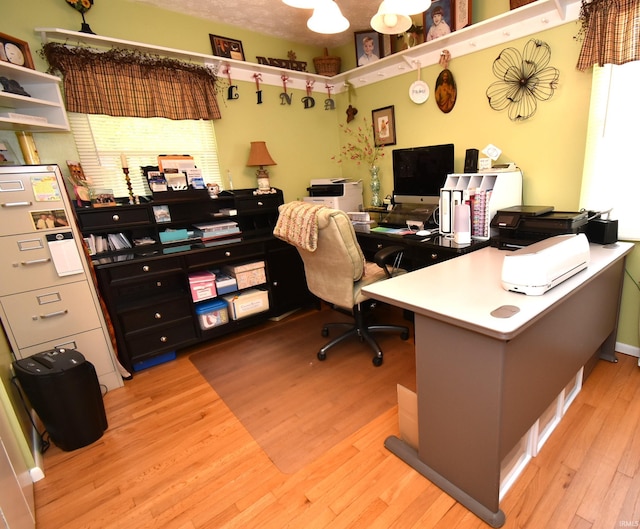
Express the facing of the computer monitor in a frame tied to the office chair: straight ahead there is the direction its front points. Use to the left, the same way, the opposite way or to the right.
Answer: the opposite way

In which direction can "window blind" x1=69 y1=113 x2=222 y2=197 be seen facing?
toward the camera

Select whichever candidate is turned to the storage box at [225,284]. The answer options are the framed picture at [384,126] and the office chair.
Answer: the framed picture

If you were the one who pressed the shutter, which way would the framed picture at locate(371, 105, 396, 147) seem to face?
facing the viewer and to the left of the viewer

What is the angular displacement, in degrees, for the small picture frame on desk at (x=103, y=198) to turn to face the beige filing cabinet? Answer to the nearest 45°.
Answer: approximately 45° to its right

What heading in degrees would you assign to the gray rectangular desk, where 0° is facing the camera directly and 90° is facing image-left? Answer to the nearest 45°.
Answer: approximately 135°

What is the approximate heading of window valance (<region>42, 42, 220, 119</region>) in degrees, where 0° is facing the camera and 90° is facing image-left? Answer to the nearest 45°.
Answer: approximately 315°

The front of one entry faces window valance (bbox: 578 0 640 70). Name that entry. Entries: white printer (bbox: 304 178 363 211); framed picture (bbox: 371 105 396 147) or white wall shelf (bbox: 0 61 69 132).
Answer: the white wall shelf

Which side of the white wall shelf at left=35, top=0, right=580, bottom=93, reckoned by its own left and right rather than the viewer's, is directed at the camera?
front

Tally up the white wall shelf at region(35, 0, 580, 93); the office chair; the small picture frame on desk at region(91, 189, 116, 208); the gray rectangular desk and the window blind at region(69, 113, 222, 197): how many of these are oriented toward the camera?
3

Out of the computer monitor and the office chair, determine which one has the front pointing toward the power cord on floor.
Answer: the computer monitor

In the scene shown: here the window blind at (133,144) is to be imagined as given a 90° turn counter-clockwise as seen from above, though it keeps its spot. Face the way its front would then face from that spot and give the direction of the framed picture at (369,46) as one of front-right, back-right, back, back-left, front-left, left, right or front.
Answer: front

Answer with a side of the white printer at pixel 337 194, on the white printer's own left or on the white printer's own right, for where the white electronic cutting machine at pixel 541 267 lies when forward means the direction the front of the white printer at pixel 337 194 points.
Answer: on the white printer's own left

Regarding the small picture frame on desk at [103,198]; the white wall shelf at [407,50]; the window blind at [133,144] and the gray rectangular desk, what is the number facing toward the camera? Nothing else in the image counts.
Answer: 3

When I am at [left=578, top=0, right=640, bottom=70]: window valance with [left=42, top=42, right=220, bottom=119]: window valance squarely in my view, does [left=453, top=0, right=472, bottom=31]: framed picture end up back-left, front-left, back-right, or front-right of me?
front-right

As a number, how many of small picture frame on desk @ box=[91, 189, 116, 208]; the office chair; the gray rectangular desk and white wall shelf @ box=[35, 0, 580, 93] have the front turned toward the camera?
2

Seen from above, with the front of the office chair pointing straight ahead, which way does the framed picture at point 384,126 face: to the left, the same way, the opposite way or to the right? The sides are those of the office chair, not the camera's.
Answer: the opposite way

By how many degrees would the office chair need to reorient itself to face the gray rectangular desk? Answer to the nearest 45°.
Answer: approximately 90° to its right
